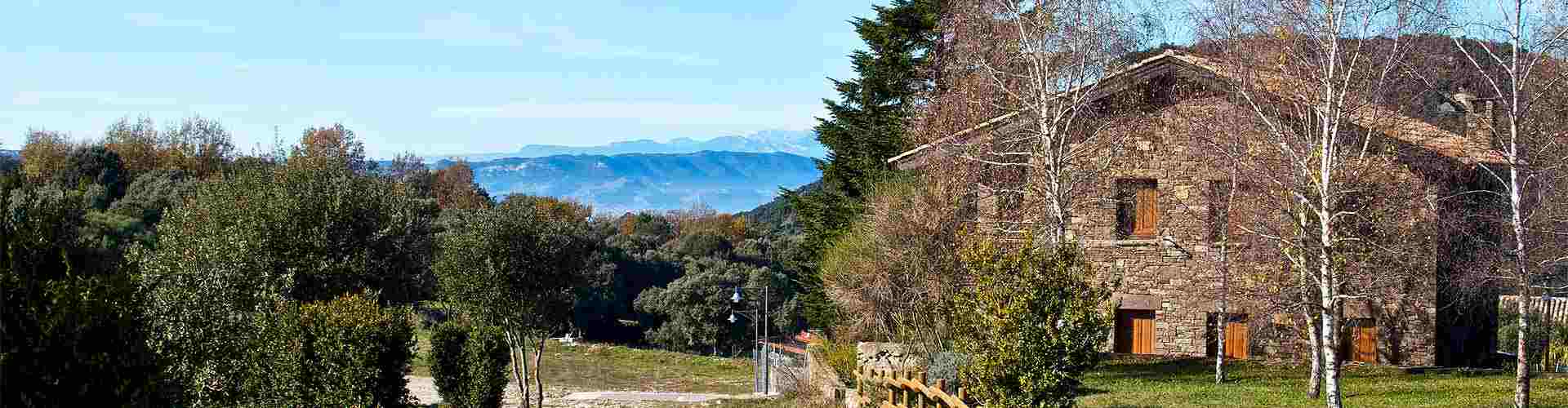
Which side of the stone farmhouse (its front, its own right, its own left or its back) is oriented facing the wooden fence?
front

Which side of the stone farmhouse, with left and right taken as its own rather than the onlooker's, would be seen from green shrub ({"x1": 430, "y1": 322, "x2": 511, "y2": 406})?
front

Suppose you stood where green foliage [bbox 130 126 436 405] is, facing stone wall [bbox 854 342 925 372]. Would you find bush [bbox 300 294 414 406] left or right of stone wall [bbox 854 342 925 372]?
right

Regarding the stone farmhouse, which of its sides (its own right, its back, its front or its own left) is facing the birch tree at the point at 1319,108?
front

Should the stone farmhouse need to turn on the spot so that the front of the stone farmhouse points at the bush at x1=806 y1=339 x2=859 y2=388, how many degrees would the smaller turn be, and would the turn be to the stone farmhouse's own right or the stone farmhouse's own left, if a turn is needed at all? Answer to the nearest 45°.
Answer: approximately 45° to the stone farmhouse's own right

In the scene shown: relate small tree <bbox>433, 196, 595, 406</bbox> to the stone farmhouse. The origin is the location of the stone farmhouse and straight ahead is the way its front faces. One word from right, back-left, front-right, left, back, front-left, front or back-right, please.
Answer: right

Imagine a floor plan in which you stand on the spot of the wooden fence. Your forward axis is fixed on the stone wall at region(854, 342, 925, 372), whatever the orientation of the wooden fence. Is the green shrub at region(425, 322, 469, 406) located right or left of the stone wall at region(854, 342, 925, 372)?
left

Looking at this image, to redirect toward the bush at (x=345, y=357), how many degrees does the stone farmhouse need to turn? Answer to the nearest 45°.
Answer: approximately 45° to its right

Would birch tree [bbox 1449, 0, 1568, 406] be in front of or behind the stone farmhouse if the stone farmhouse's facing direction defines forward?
in front

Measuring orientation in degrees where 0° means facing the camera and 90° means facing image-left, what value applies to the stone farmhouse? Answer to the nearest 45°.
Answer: approximately 0°

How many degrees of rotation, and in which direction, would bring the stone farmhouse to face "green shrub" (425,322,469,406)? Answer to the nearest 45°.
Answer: approximately 90° to its right
